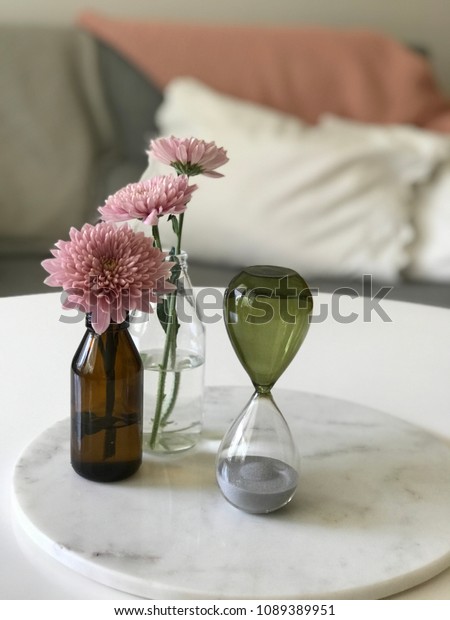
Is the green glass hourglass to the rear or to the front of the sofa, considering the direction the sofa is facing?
to the front

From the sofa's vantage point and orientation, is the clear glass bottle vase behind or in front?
in front

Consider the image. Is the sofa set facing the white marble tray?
yes

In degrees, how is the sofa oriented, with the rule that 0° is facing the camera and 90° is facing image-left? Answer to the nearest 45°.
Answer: approximately 0°

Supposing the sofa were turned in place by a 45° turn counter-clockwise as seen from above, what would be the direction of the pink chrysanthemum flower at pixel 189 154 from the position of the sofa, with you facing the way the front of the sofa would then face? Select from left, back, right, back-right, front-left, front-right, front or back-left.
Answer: front-right

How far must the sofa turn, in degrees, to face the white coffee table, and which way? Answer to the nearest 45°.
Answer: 0° — it already faces it
